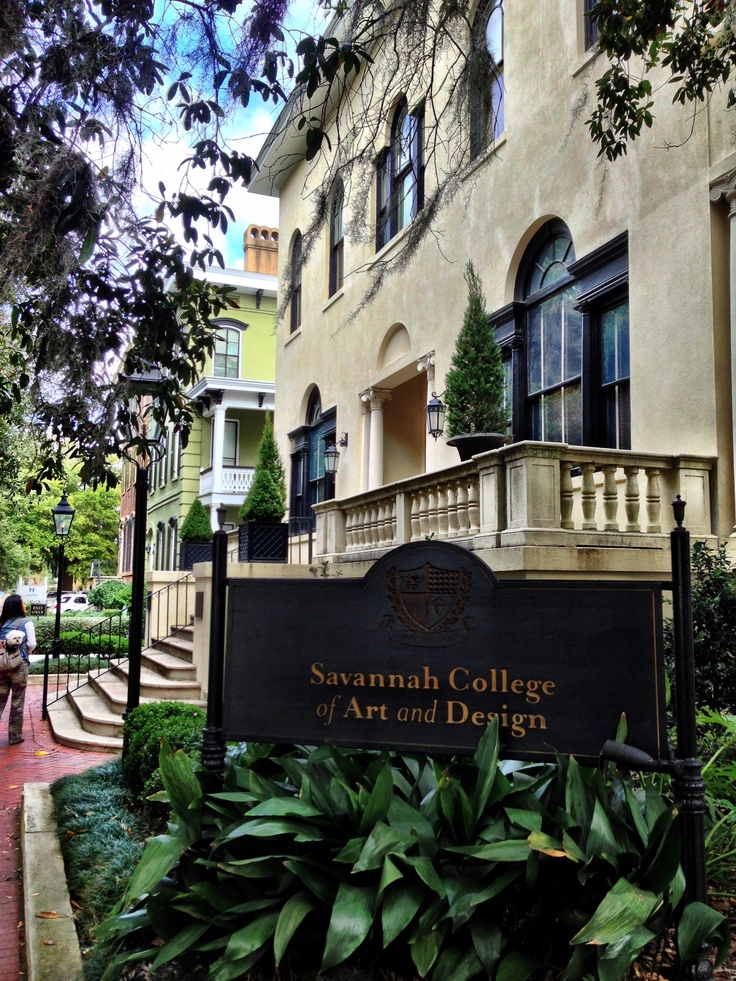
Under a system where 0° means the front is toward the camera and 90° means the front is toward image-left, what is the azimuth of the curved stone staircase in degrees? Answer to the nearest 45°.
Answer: approximately 45°

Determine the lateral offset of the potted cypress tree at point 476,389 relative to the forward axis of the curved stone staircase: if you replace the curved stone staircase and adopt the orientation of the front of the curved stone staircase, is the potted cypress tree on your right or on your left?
on your left

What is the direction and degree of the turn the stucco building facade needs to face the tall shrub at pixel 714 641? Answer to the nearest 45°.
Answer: approximately 45° to its left

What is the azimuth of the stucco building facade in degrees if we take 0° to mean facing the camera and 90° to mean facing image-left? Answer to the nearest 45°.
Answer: approximately 45°

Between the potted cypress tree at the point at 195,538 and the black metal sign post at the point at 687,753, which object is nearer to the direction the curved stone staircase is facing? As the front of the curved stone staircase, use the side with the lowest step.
the black metal sign post

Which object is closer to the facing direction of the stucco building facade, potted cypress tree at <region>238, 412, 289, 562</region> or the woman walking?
the woman walking

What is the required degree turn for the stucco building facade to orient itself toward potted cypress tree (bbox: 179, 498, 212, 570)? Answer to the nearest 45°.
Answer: approximately 90° to its right

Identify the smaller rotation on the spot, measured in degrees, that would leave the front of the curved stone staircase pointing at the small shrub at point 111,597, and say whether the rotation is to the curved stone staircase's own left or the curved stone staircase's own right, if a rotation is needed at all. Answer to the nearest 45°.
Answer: approximately 135° to the curved stone staircase's own right
